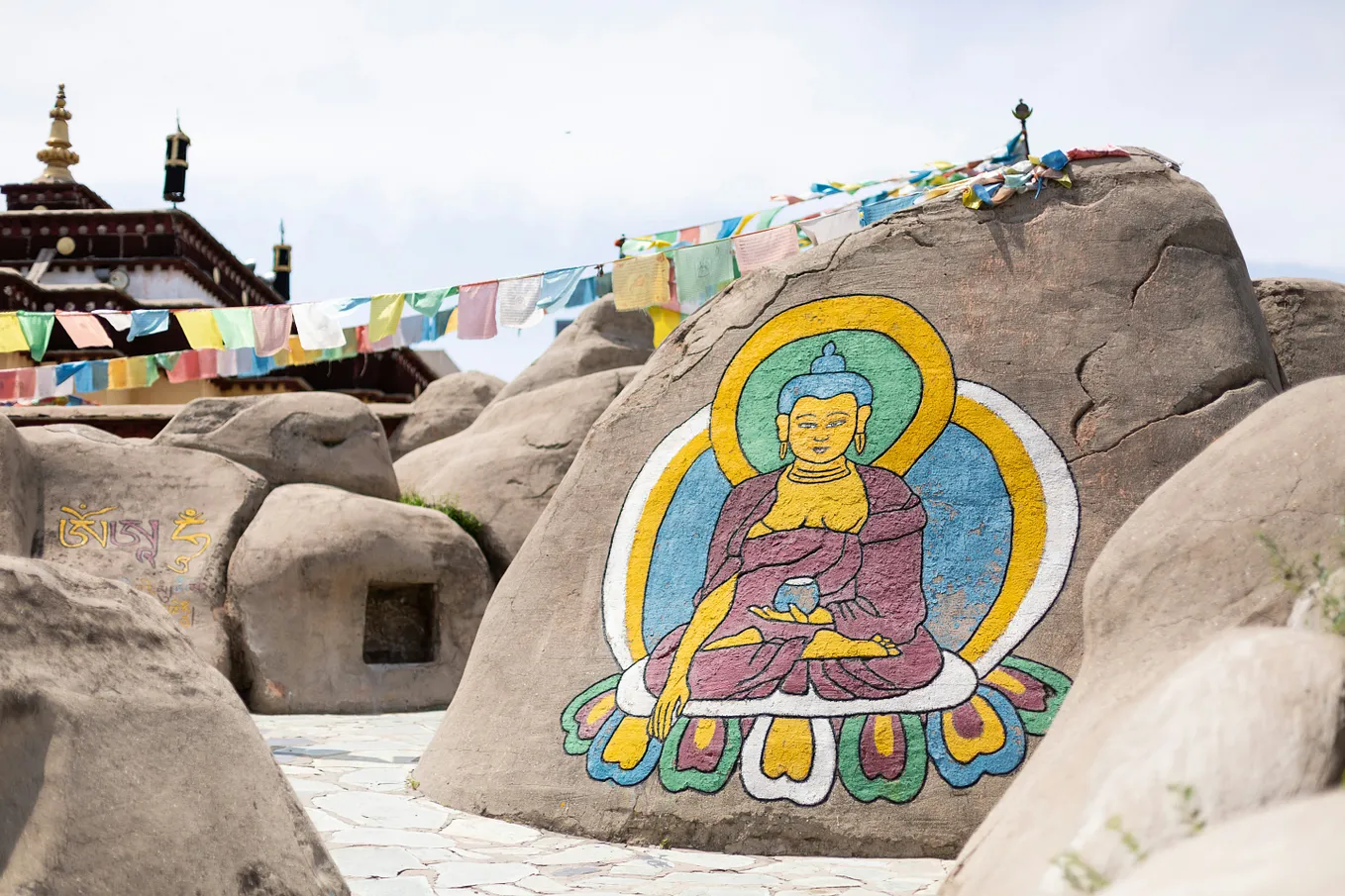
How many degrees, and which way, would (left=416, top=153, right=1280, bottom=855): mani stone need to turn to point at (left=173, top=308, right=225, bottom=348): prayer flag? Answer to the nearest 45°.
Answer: approximately 135° to its right

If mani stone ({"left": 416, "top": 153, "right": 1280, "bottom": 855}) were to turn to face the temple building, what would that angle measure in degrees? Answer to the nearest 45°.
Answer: approximately 135° to its right

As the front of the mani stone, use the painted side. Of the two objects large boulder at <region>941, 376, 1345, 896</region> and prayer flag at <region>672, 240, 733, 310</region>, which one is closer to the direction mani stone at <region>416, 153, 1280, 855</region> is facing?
the large boulder

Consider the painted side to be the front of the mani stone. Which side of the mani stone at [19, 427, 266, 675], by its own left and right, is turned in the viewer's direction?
front

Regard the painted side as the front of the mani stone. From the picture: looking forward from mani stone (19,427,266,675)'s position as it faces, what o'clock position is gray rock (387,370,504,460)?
The gray rock is roughly at 7 o'clock from the mani stone.

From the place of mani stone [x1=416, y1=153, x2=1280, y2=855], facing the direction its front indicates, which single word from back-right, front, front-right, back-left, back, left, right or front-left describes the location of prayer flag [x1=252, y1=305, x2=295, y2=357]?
back-right

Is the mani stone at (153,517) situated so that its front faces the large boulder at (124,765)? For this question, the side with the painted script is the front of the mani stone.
yes

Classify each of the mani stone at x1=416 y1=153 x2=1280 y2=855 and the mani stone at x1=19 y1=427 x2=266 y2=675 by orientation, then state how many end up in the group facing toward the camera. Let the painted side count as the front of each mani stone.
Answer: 2

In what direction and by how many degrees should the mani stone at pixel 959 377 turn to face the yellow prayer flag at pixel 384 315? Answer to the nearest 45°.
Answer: approximately 135° to its right

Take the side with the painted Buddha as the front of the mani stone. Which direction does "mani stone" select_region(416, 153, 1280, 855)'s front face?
toward the camera
